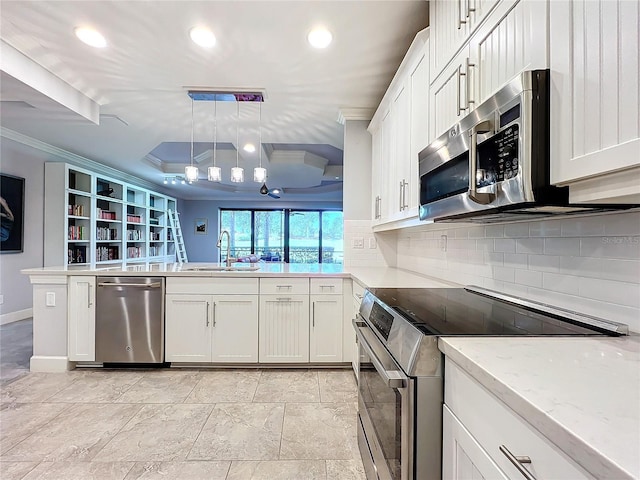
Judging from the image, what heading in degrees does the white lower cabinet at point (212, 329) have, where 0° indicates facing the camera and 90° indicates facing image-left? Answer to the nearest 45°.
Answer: approximately 0°

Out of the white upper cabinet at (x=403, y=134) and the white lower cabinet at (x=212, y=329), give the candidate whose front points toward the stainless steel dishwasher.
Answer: the white upper cabinet

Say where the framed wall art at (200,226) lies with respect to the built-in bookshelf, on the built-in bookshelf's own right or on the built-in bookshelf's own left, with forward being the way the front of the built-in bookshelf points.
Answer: on the built-in bookshelf's own left

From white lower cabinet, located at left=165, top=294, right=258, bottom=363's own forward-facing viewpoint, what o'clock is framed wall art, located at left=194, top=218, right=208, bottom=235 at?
The framed wall art is roughly at 6 o'clock from the white lower cabinet.

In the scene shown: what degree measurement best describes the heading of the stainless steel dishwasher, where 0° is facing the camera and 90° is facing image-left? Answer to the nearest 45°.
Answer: approximately 0°

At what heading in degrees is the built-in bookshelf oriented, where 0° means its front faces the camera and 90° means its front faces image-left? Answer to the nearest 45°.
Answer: approximately 315°

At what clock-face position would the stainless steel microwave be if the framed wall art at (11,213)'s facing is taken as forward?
The stainless steel microwave is roughly at 1 o'clock from the framed wall art.

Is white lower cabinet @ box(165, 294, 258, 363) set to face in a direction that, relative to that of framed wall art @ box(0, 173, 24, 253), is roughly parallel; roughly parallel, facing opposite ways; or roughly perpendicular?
roughly perpendicular

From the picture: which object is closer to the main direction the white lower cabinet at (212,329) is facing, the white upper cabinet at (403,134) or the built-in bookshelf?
the white upper cabinet

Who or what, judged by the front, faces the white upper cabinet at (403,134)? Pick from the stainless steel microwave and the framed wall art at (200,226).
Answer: the framed wall art

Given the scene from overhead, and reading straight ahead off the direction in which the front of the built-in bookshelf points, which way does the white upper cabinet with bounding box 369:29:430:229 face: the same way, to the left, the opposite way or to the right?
the opposite way

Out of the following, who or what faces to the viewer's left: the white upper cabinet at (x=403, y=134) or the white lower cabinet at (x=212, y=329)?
the white upper cabinet

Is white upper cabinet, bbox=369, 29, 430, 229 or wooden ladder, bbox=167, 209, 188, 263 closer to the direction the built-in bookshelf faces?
the white upper cabinet
